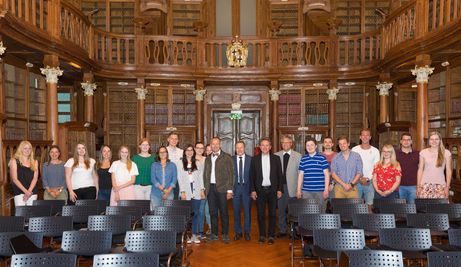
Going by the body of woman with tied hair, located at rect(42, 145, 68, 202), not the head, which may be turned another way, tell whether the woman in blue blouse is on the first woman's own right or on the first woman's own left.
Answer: on the first woman's own left

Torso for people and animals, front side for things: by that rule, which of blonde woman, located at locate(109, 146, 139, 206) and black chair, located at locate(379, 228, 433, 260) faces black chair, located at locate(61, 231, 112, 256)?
the blonde woman

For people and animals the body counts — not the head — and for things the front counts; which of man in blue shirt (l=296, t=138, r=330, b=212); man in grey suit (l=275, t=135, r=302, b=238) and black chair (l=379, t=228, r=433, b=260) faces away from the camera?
the black chair

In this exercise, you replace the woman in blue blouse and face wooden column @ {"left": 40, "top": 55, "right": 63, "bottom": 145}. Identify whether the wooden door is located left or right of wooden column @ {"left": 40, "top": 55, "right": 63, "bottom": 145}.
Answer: right

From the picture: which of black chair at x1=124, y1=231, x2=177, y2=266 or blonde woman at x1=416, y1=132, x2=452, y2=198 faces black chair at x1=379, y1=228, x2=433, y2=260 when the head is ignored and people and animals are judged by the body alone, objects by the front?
the blonde woman

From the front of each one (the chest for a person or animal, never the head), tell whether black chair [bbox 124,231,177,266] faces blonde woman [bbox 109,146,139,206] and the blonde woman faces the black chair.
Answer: yes

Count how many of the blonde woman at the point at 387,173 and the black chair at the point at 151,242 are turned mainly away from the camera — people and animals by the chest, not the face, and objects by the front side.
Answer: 1

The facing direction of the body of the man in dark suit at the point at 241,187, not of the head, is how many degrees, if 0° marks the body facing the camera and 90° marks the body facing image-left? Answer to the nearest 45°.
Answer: approximately 0°

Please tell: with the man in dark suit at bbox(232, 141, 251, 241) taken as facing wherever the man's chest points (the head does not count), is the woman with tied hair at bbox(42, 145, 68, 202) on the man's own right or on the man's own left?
on the man's own right

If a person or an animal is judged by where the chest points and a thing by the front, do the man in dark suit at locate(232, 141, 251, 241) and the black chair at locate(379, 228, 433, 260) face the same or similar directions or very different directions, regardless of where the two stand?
very different directions

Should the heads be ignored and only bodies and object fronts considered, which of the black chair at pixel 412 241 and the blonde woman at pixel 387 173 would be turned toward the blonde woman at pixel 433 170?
the black chair

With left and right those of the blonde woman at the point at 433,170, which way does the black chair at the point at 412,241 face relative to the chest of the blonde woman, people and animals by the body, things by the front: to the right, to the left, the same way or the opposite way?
the opposite way
